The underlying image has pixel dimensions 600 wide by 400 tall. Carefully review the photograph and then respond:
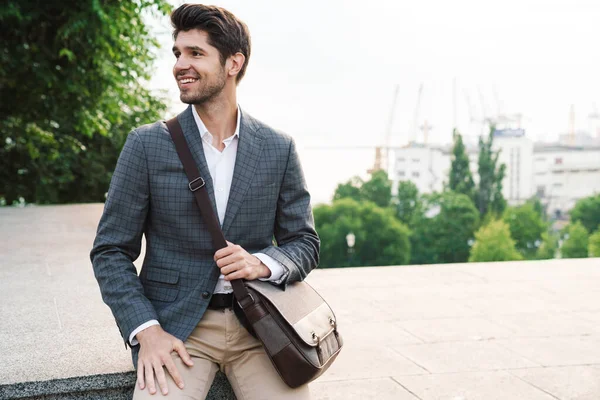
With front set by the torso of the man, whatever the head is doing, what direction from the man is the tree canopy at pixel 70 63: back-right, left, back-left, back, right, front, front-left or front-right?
back

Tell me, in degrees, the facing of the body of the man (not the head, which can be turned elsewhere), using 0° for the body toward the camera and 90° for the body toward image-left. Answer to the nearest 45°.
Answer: approximately 0°
